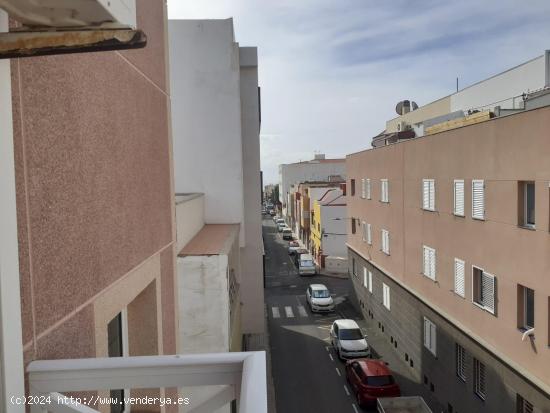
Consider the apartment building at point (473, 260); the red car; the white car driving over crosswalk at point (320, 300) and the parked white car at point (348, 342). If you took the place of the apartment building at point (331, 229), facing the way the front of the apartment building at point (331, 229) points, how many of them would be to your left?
4

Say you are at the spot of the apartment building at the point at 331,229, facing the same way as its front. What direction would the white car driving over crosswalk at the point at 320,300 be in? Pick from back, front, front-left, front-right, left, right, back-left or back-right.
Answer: left

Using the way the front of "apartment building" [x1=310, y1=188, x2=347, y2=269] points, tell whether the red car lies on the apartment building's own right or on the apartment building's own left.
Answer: on the apartment building's own left

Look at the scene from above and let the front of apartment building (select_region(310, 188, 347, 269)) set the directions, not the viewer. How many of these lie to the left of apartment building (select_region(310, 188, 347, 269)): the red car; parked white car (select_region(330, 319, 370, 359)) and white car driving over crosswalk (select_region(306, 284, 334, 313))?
3

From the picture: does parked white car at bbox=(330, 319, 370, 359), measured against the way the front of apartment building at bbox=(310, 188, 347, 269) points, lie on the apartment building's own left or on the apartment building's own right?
on the apartment building's own left

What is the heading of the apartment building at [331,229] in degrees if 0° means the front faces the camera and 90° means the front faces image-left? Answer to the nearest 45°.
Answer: approximately 90°

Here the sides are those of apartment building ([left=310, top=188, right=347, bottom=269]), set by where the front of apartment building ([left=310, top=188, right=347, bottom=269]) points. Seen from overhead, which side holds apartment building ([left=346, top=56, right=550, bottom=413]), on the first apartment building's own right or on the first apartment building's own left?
on the first apartment building's own left
